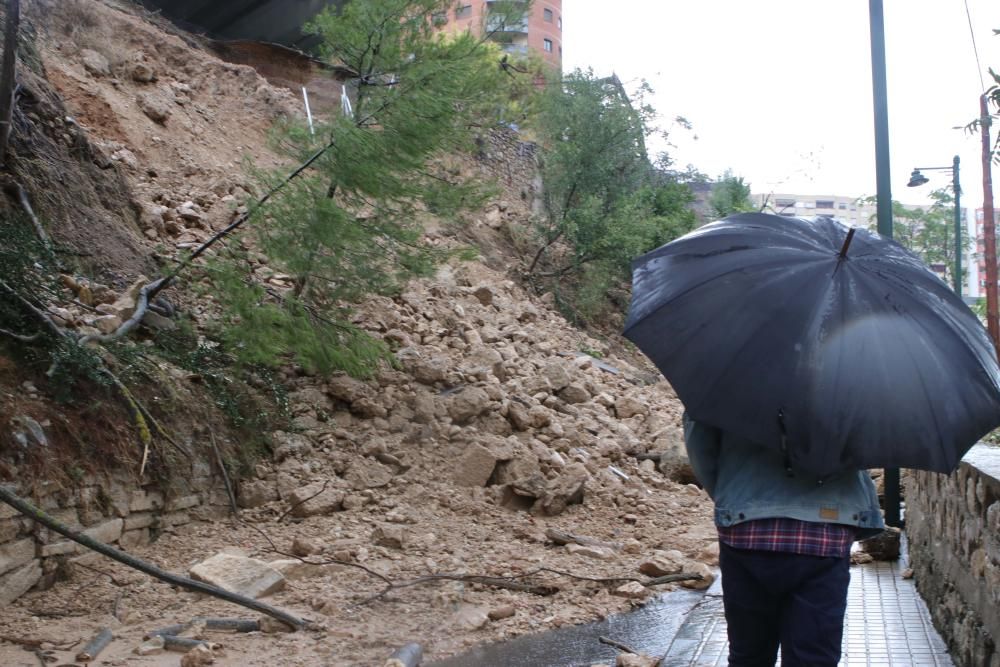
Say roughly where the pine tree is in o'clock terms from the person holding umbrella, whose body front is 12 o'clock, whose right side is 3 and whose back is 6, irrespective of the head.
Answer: The pine tree is roughly at 11 o'clock from the person holding umbrella.

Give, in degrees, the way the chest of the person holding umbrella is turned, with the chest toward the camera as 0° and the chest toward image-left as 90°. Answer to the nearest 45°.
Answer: approximately 180°

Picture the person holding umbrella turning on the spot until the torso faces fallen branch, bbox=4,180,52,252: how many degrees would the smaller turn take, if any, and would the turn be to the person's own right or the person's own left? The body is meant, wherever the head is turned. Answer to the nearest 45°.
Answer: approximately 45° to the person's own left

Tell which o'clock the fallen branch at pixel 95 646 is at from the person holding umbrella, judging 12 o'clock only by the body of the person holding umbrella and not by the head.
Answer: The fallen branch is roughly at 10 o'clock from the person holding umbrella.

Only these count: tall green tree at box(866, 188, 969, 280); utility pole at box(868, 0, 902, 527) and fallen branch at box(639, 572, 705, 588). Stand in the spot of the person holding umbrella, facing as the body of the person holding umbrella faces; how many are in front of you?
3

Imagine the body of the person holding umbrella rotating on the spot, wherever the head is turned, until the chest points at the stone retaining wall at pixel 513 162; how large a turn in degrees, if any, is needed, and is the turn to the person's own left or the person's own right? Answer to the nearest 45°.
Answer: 0° — they already face it

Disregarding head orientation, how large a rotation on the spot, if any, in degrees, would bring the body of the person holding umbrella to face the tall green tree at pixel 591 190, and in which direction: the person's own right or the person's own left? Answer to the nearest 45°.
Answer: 0° — they already face it
